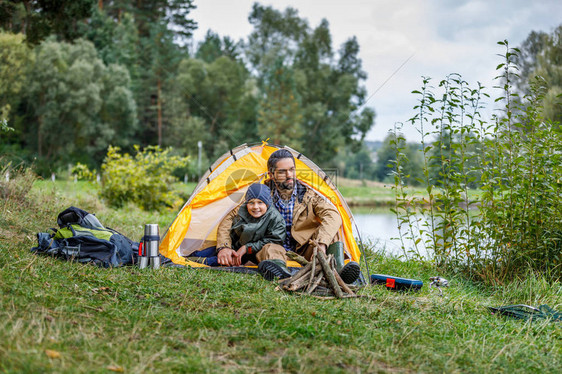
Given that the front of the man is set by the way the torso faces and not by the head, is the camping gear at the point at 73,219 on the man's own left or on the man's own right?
on the man's own right

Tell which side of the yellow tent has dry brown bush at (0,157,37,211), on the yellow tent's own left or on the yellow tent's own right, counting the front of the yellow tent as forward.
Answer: on the yellow tent's own right

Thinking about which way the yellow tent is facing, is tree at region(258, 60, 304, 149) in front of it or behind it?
behind

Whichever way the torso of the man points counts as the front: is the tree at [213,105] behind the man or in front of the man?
behind

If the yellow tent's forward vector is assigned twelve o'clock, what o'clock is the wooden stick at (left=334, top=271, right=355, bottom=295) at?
The wooden stick is roughly at 11 o'clock from the yellow tent.

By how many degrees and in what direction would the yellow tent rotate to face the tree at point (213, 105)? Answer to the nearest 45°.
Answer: approximately 180°

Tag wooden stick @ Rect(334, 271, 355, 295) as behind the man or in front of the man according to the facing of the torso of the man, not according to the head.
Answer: in front

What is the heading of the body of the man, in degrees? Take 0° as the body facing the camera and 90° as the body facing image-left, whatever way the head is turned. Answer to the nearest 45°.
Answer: approximately 0°

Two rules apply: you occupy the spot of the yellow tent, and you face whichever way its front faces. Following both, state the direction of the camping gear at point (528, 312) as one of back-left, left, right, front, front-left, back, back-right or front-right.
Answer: front-left
